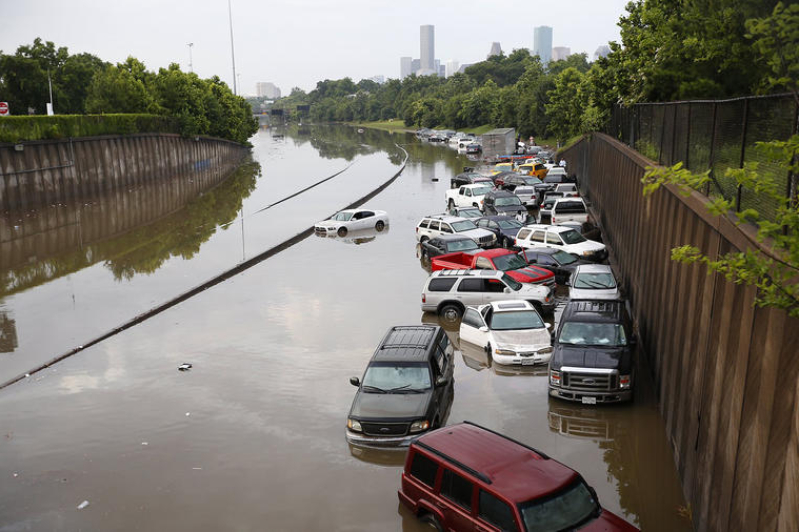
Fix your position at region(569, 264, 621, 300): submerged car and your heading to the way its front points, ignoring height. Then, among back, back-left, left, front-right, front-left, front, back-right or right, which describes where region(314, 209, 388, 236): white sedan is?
back-right

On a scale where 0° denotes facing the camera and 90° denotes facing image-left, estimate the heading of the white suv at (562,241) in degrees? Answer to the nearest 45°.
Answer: approximately 315°

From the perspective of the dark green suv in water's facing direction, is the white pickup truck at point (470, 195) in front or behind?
behind

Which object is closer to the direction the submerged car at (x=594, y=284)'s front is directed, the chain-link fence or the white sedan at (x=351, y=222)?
the chain-link fence

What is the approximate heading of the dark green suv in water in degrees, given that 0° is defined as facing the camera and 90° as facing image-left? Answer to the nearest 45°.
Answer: approximately 0°

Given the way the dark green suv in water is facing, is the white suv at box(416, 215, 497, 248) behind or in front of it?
behind

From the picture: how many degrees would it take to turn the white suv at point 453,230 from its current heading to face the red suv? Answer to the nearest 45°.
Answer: approximately 45° to its right

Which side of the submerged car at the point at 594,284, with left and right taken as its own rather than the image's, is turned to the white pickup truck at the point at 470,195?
back
